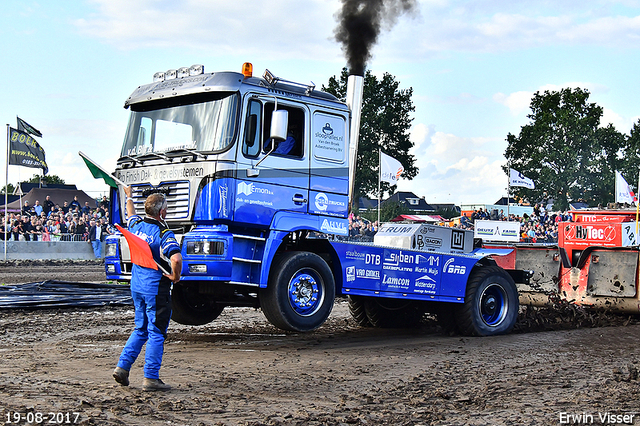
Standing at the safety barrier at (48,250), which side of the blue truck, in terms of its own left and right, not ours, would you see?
right

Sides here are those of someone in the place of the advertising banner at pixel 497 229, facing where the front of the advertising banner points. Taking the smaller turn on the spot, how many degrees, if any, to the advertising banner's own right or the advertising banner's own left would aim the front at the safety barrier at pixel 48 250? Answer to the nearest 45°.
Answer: approximately 90° to the advertising banner's own right

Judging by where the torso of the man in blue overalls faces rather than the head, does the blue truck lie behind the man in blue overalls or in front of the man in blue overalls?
in front

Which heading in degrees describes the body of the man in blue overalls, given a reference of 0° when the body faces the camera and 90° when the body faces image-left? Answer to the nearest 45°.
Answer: approximately 225°

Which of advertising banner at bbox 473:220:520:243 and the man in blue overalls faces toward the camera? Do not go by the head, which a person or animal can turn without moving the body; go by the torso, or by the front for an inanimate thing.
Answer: the advertising banner

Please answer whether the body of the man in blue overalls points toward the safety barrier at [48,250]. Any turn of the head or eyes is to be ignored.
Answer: no

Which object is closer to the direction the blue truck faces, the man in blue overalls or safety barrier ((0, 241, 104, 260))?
the man in blue overalls

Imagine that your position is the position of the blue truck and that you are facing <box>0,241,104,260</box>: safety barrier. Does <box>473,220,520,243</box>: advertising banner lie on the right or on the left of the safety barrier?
right

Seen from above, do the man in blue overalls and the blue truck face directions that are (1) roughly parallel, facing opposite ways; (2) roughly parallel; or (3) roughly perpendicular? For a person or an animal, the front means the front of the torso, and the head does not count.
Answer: roughly parallel, facing opposite ways

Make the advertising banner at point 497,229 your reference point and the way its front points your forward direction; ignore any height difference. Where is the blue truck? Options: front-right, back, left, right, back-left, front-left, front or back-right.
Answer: front

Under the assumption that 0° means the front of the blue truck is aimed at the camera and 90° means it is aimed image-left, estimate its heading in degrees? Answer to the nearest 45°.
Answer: approximately 45°

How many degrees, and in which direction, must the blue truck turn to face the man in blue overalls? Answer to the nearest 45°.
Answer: approximately 45° to its left

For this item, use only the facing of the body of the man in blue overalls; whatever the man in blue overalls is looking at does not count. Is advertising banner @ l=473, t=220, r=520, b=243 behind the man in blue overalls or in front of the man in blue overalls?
in front

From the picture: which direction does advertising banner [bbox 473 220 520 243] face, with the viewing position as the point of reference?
facing the viewer

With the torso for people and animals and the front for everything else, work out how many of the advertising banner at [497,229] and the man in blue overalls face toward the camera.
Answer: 1

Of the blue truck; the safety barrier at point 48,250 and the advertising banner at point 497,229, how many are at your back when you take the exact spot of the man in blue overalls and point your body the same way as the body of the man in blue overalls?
0
